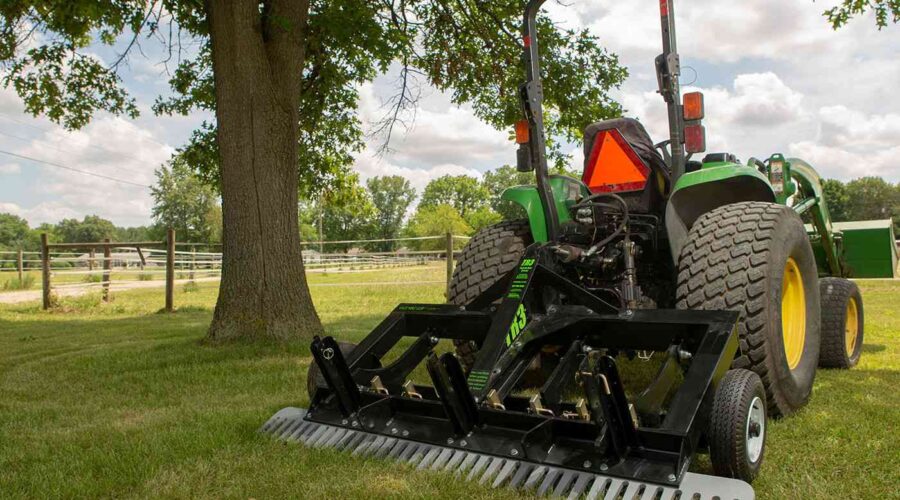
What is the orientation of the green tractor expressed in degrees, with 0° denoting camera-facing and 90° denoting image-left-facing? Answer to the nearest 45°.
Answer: approximately 225°
